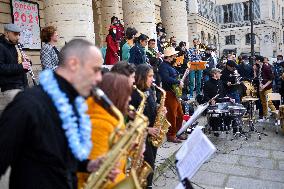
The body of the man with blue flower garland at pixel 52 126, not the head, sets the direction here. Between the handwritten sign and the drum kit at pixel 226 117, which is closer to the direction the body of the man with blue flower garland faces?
the drum kit

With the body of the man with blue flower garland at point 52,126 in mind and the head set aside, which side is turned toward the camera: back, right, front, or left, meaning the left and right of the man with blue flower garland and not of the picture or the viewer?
right

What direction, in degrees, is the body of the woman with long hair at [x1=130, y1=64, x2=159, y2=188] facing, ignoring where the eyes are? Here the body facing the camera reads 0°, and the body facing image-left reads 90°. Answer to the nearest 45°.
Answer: approximately 270°

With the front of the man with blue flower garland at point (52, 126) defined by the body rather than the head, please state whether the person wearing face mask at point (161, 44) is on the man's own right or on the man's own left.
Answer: on the man's own left

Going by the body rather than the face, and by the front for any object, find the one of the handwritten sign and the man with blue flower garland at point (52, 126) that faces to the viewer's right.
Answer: the man with blue flower garland

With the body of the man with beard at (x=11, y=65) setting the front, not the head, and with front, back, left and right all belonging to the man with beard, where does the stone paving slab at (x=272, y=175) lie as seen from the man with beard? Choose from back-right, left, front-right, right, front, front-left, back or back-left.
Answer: front-left

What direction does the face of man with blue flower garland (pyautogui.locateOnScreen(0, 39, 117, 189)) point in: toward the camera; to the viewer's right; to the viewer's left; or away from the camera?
to the viewer's right

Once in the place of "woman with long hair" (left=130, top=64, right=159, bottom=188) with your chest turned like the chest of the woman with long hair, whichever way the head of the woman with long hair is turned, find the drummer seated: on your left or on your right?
on your left

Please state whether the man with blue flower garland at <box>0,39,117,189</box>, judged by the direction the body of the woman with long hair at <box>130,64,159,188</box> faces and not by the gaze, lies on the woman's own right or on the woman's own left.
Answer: on the woman's own right
